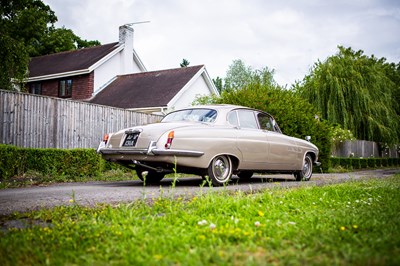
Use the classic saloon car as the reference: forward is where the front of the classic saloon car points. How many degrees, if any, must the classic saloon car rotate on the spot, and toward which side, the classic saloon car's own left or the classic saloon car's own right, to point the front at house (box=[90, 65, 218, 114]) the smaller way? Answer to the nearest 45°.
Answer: approximately 45° to the classic saloon car's own left

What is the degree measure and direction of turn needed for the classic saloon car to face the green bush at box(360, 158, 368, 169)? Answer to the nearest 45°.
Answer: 0° — it already faces it

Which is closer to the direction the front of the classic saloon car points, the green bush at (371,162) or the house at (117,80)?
the green bush

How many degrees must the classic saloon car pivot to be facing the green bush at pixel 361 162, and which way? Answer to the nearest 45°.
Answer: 0° — it already faces it

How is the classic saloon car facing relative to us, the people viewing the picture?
facing away from the viewer and to the right of the viewer

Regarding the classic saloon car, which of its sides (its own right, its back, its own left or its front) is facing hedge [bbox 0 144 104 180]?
left

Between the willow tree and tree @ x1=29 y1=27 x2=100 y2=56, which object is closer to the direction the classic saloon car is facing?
the willow tree

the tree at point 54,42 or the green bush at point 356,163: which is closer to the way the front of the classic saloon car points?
the green bush

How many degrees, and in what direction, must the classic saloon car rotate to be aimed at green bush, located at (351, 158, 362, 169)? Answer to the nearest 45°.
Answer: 0° — it already faces it

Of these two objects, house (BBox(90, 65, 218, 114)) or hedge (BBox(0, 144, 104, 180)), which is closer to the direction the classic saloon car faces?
the house
